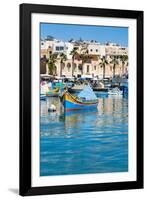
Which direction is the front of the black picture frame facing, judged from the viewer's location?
facing the viewer and to the right of the viewer
